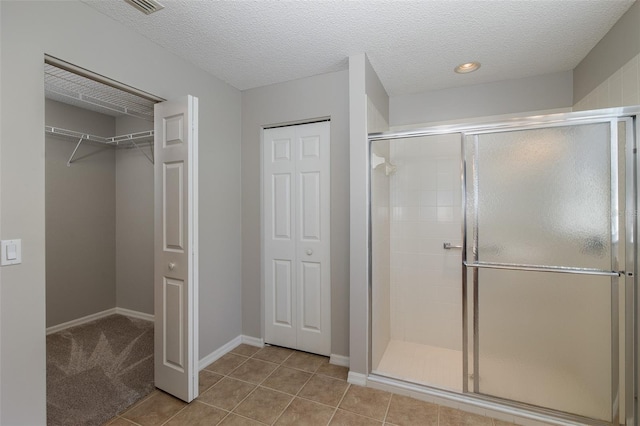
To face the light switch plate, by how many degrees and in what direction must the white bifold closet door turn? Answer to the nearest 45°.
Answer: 0° — it already faces it

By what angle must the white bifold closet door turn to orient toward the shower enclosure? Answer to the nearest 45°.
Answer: approximately 90° to its left

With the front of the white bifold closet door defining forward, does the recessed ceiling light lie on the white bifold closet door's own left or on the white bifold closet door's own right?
on the white bifold closet door's own left

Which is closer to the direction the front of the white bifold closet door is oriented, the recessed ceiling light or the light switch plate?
the light switch plate

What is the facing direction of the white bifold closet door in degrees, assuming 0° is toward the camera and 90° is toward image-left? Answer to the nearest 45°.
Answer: approximately 45°
